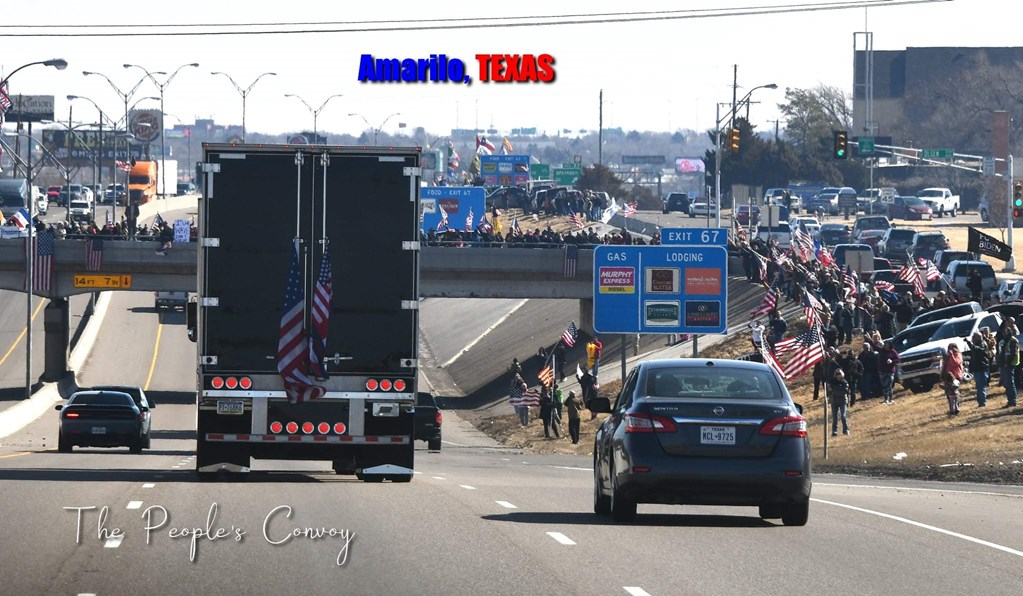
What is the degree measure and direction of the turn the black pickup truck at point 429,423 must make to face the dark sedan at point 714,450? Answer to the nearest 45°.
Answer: approximately 180°

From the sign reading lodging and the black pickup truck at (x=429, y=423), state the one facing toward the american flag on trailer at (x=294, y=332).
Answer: the sign reading lodging

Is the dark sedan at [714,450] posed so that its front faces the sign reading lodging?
yes

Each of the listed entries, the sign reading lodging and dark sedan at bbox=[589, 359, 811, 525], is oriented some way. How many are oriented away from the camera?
1

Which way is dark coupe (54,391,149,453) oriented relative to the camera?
away from the camera

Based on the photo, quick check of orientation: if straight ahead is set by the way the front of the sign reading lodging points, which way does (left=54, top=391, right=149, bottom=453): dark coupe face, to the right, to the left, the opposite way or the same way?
the opposite way

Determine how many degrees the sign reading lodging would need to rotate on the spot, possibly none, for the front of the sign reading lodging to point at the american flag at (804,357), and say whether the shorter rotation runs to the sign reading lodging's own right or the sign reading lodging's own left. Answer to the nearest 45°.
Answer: approximately 45° to the sign reading lodging's own left

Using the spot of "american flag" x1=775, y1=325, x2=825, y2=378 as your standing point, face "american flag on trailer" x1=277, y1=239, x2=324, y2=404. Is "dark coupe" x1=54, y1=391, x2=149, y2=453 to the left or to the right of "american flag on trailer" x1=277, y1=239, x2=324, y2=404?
right

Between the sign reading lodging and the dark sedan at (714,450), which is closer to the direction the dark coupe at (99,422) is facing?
the sign reading lodging

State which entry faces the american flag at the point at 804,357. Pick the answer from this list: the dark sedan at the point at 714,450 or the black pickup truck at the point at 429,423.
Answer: the dark sedan

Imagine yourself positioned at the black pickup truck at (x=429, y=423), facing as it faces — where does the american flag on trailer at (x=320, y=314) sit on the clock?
The american flag on trailer is roughly at 6 o'clock from the black pickup truck.

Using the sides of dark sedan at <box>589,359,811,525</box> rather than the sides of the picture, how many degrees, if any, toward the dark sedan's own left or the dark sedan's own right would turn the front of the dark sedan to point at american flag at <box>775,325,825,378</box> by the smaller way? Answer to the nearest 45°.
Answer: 0° — it already faces it

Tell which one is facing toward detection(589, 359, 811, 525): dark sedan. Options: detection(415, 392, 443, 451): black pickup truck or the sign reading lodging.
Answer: the sign reading lodging

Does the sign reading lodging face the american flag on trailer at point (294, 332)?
yes

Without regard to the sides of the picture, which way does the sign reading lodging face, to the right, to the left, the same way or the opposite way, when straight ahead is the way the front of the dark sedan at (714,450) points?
the opposite way

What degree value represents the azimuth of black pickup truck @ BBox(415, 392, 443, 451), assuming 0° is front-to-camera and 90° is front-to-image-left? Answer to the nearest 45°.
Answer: approximately 180°
